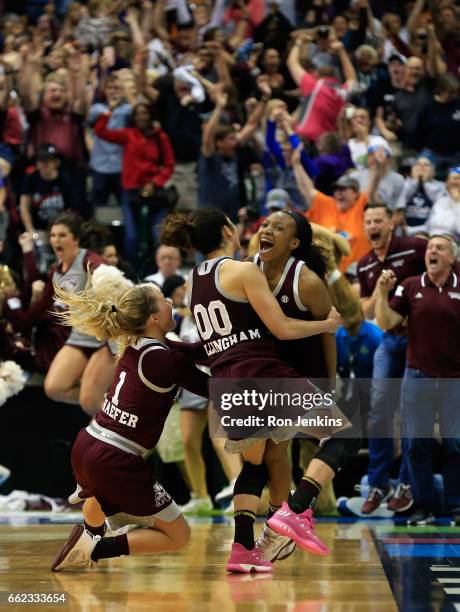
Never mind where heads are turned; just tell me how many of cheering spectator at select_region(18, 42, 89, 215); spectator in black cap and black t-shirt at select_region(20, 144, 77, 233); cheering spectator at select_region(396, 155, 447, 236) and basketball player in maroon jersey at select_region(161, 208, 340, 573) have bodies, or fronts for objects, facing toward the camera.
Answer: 3

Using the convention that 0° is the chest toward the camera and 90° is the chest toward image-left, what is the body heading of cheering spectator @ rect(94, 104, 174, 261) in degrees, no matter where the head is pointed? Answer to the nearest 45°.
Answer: approximately 0°

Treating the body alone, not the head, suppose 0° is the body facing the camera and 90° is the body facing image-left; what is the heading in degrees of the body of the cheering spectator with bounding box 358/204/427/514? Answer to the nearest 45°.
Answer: approximately 45°

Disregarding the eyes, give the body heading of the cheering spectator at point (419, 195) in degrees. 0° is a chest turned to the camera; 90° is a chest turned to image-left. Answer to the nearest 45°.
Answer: approximately 0°

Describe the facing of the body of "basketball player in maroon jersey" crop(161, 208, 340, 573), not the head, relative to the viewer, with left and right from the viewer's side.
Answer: facing away from the viewer and to the right of the viewer

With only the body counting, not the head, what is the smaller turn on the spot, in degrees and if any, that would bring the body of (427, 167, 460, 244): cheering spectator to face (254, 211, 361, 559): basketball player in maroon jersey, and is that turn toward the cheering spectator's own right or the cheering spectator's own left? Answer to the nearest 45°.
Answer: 0° — they already face them
